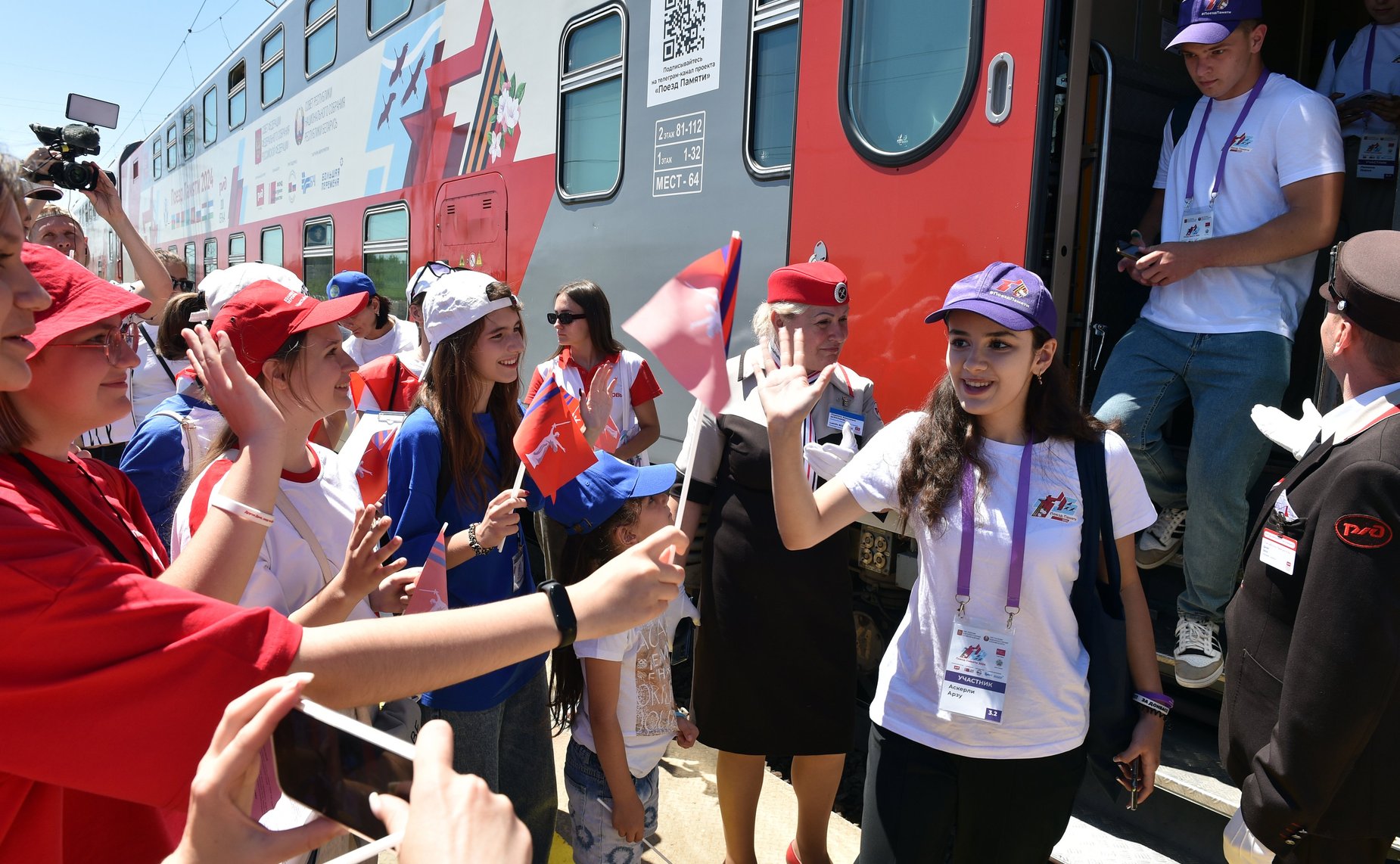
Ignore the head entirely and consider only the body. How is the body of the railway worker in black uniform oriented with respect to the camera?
to the viewer's left

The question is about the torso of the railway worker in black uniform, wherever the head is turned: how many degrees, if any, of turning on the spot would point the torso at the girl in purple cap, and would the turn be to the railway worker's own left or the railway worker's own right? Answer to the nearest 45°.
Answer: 0° — they already face them

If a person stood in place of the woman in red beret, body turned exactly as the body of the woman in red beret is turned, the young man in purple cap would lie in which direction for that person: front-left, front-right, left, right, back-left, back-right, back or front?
front-left

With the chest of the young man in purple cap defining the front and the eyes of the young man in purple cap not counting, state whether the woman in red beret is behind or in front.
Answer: in front

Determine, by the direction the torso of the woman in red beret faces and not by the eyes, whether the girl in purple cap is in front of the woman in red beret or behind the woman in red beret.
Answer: in front

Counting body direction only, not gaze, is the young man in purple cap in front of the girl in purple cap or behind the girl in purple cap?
behind

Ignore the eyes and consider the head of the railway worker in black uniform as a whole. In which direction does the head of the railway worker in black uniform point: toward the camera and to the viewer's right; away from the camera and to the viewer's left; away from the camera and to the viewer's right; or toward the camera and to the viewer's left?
away from the camera and to the viewer's left

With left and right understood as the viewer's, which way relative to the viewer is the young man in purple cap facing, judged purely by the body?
facing the viewer and to the left of the viewer

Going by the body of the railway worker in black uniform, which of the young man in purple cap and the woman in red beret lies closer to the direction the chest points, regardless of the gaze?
the woman in red beret
